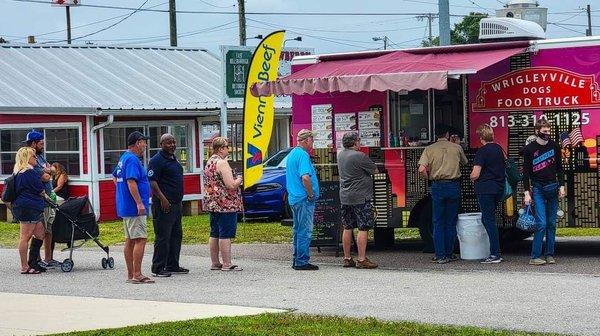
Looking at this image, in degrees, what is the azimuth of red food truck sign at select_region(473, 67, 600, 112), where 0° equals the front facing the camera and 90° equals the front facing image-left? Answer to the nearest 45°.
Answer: approximately 0°

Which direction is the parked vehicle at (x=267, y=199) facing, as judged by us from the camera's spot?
facing the viewer and to the left of the viewer

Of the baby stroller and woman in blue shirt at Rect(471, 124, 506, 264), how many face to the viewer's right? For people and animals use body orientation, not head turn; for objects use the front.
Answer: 1

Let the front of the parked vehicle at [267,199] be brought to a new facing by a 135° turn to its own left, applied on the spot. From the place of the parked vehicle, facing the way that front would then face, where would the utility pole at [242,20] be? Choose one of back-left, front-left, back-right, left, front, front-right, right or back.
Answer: left

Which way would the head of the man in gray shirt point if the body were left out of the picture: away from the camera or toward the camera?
away from the camera

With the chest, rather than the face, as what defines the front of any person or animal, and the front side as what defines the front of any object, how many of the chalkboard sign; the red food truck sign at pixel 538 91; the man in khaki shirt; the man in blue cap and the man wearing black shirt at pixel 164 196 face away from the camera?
1

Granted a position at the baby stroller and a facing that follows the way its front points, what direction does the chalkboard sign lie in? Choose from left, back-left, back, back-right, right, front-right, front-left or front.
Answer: front

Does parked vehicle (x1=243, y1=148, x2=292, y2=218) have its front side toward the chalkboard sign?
no

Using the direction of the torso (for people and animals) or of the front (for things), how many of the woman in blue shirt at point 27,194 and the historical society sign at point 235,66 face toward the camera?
1

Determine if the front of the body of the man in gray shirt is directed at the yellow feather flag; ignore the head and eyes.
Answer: no

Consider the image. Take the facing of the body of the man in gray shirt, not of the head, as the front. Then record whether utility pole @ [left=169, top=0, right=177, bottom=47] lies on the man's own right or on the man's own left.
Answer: on the man's own left

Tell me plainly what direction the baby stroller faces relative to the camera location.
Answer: facing to the right of the viewer

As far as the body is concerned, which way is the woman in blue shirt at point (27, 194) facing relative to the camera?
to the viewer's right

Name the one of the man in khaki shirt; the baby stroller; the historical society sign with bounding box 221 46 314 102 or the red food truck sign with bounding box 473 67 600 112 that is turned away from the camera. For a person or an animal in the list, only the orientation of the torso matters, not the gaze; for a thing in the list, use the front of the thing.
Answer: the man in khaki shirt

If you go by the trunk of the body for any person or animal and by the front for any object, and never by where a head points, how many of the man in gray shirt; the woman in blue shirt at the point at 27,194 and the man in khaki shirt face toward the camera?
0

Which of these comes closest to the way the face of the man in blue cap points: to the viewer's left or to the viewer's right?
to the viewer's right

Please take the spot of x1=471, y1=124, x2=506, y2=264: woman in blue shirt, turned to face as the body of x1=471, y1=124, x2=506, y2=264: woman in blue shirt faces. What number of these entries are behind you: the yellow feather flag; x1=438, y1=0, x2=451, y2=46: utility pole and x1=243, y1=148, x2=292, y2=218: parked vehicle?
0

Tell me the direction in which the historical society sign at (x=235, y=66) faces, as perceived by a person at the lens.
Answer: facing the viewer

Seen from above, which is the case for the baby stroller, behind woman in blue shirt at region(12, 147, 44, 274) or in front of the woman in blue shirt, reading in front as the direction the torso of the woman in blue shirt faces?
in front

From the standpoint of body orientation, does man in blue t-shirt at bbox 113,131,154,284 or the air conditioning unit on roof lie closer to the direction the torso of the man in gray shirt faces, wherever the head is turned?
the air conditioning unit on roof
